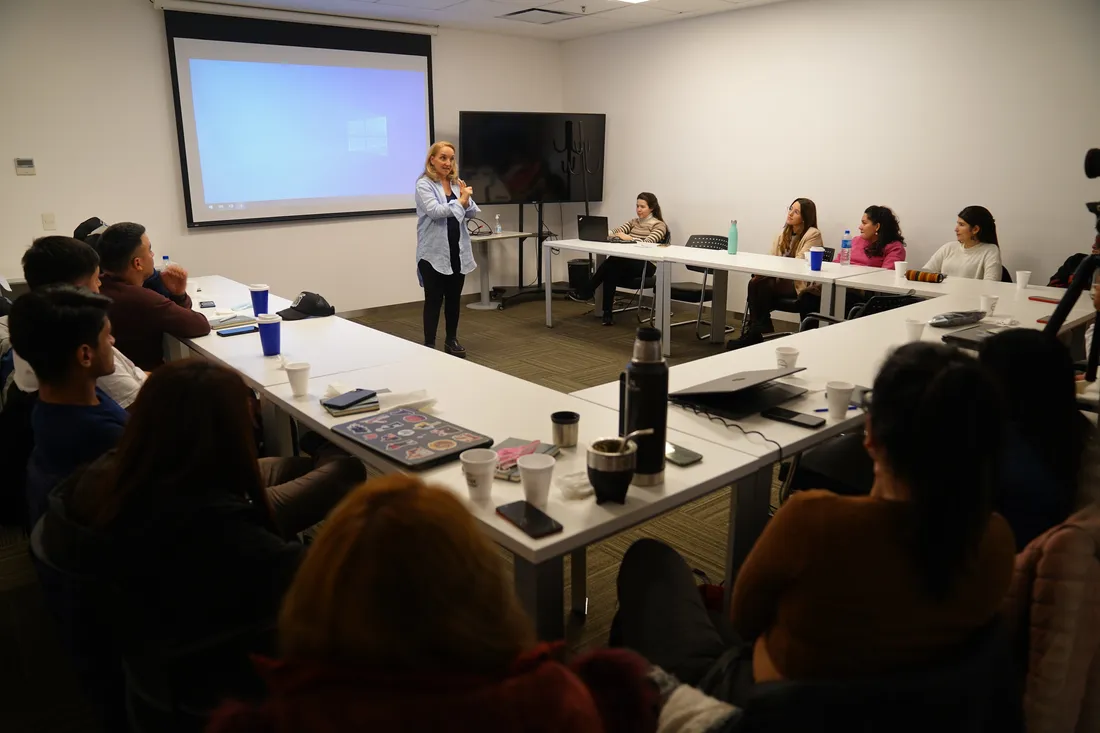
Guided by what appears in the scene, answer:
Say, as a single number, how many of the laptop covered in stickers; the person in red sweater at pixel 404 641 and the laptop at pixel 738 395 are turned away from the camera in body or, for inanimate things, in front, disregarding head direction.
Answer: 1

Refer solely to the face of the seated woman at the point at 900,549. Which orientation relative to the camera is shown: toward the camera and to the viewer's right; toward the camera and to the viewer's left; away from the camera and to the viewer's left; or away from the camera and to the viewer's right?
away from the camera and to the viewer's left

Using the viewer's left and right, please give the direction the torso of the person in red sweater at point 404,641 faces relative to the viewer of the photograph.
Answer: facing away from the viewer

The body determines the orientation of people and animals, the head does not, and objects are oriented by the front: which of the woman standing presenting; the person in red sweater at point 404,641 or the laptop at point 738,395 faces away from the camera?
the person in red sweater

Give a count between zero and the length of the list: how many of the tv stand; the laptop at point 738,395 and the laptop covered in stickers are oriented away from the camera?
0

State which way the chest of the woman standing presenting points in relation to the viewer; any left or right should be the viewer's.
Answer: facing the viewer and to the right of the viewer

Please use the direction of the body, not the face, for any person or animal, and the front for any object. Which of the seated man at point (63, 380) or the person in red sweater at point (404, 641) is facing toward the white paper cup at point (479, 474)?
the person in red sweater

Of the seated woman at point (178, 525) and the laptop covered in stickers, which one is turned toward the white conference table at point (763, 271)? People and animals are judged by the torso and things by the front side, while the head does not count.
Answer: the seated woman

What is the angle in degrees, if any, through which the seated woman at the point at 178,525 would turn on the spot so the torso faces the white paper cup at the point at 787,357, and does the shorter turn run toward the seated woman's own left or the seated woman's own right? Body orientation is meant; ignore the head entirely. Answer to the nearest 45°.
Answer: approximately 45° to the seated woman's own right

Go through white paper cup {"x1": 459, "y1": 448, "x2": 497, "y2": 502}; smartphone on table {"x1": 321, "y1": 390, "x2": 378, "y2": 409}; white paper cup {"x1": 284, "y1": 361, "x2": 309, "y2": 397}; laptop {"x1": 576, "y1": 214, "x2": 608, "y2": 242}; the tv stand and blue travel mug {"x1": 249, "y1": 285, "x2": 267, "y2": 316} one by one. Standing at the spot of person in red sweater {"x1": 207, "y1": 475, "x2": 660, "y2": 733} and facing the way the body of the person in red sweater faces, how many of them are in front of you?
6

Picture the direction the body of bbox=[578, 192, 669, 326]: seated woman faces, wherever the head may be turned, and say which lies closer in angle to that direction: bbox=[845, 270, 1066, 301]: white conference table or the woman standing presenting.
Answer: the woman standing presenting

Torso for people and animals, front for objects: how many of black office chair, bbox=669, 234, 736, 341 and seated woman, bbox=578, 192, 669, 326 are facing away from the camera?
0

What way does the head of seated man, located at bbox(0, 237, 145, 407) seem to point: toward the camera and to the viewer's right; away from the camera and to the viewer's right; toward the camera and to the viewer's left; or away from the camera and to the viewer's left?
away from the camera and to the viewer's right

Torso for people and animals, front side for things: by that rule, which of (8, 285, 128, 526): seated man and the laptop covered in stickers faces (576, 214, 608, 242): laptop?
the seated man

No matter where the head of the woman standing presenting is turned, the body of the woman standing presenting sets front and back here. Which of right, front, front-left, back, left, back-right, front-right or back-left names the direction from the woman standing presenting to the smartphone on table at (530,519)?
front-right

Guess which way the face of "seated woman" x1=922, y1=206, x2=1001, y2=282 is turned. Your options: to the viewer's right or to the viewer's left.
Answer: to the viewer's left

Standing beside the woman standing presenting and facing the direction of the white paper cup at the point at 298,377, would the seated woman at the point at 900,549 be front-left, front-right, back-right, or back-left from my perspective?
front-left

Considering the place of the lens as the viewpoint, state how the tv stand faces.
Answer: facing the viewer

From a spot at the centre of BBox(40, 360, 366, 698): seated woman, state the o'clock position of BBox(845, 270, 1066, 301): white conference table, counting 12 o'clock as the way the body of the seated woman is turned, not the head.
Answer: The white conference table is roughly at 1 o'clock from the seated woman.

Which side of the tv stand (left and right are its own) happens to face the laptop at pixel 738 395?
front

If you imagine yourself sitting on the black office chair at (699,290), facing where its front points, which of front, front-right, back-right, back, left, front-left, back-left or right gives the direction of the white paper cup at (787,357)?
front-left

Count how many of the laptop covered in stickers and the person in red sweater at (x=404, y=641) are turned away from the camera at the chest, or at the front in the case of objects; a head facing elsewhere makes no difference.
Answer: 1
